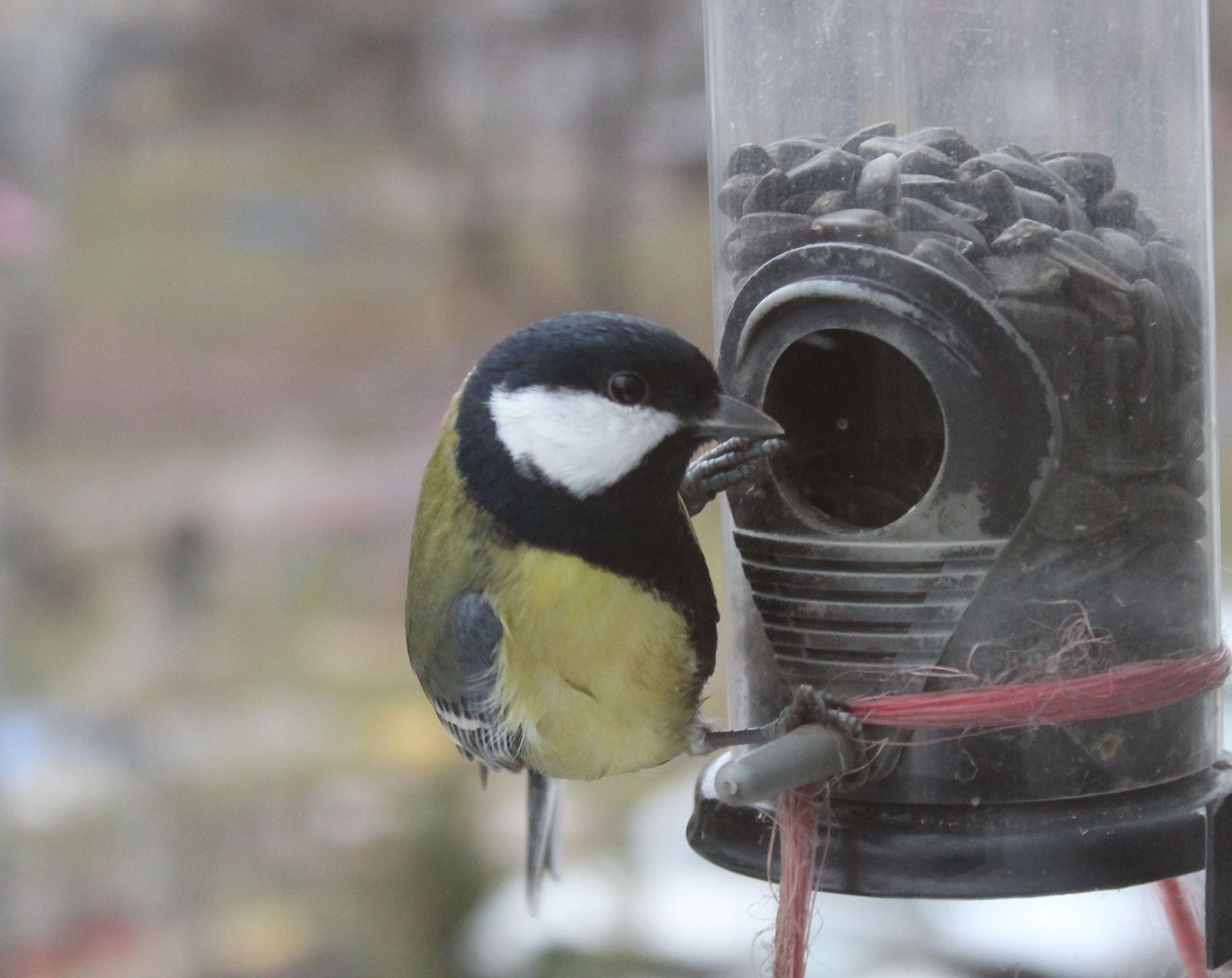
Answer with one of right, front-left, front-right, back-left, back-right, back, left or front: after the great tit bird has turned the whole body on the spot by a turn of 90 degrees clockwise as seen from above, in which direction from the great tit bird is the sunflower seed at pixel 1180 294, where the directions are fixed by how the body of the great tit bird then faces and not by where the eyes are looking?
left

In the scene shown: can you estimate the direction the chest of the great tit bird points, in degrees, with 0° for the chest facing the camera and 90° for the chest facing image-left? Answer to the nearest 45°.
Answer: approximately 270°

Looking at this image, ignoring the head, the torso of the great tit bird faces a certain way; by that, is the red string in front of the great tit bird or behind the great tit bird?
in front
